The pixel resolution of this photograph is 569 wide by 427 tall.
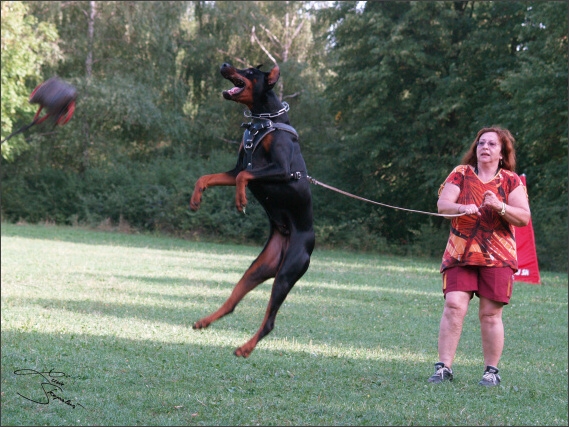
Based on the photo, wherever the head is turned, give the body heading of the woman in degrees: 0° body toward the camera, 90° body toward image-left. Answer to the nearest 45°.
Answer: approximately 0°

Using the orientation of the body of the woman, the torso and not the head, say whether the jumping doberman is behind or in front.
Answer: in front

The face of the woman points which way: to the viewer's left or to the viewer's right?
to the viewer's left
